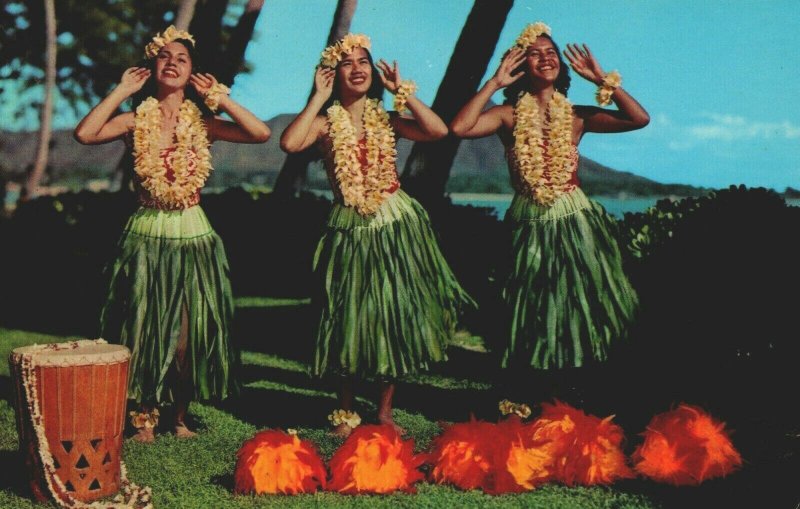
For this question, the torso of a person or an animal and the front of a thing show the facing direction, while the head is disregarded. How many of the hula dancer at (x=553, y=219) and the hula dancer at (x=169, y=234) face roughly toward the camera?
2

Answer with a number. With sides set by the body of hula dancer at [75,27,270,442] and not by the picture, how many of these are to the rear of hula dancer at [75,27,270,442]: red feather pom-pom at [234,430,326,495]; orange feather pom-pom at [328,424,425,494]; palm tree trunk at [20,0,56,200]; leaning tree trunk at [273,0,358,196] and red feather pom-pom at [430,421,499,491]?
2

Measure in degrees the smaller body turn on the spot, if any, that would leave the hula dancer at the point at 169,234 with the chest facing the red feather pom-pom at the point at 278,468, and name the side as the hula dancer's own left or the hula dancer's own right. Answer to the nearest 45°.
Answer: approximately 45° to the hula dancer's own left

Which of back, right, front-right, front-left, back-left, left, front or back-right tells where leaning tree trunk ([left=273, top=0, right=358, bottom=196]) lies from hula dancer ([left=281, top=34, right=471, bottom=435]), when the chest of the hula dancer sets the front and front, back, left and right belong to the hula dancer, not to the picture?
back

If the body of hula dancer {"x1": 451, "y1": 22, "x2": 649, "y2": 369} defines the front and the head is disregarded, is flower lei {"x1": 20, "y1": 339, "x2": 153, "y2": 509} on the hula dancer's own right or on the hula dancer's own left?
on the hula dancer's own right

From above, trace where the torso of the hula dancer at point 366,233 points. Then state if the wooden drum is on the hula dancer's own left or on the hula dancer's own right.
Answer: on the hula dancer's own right

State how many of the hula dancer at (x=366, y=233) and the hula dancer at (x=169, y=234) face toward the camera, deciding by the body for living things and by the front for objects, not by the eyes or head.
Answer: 2

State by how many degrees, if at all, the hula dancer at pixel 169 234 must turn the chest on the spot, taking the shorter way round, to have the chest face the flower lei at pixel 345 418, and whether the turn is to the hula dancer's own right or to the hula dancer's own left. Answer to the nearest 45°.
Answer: approximately 90° to the hula dancer's own left

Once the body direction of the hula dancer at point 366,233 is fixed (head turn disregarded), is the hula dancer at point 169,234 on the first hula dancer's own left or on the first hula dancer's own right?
on the first hula dancer's own right
